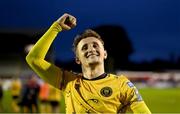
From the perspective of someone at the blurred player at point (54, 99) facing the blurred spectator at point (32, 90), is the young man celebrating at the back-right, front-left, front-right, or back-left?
back-left

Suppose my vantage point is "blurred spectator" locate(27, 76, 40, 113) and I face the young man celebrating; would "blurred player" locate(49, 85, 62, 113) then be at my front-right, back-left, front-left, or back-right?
front-left

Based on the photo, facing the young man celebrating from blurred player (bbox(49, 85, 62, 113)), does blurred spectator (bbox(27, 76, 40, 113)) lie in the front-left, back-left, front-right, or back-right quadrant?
back-right

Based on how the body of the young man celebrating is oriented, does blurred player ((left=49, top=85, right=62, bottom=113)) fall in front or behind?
behind

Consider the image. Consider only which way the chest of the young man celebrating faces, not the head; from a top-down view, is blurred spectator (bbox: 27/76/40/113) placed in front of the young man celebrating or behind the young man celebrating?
behind

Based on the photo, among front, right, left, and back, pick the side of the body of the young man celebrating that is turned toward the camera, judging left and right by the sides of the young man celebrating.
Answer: front

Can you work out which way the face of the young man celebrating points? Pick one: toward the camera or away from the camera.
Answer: toward the camera
